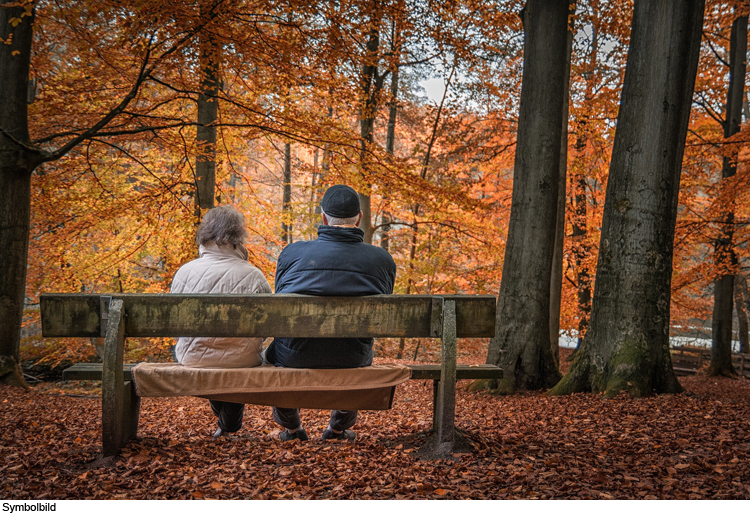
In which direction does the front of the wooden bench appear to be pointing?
away from the camera

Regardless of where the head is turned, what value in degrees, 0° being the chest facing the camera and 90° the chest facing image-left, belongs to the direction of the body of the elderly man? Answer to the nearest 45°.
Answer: approximately 180°

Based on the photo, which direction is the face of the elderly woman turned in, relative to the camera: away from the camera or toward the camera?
away from the camera

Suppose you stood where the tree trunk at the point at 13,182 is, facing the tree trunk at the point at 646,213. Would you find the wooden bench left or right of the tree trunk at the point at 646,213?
right

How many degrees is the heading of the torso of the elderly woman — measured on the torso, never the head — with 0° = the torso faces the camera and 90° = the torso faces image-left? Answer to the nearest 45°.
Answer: approximately 180°

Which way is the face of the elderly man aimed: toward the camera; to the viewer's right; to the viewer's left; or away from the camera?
away from the camera
